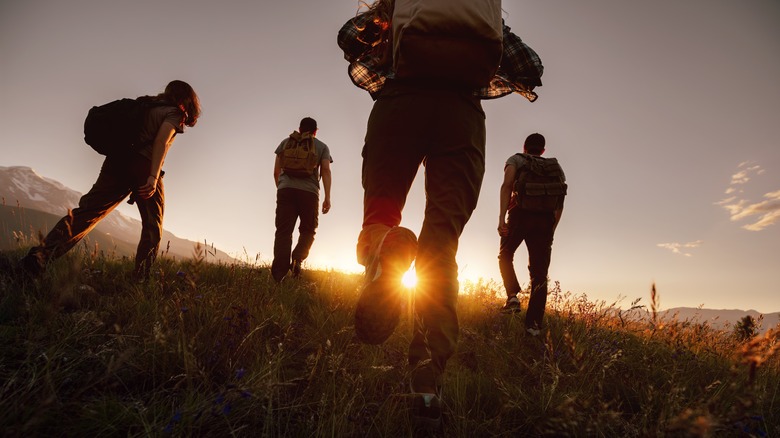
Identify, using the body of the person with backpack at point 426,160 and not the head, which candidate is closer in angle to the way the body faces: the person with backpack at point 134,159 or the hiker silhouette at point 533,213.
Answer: the hiker silhouette

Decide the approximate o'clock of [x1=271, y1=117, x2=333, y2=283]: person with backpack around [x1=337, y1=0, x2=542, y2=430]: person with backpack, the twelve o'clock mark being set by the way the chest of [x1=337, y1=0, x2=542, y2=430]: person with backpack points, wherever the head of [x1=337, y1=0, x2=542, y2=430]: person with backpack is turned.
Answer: [x1=271, y1=117, x2=333, y2=283]: person with backpack is roughly at 11 o'clock from [x1=337, y1=0, x2=542, y2=430]: person with backpack.

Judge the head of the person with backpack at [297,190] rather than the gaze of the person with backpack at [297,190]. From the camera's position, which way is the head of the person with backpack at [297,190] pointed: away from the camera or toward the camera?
away from the camera

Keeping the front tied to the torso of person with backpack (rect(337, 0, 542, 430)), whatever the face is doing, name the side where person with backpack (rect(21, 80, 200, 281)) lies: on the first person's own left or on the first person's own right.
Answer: on the first person's own left

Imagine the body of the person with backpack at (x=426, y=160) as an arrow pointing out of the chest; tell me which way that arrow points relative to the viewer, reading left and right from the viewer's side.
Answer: facing away from the viewer

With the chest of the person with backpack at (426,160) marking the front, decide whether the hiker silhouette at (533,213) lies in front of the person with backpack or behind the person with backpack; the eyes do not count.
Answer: in front
